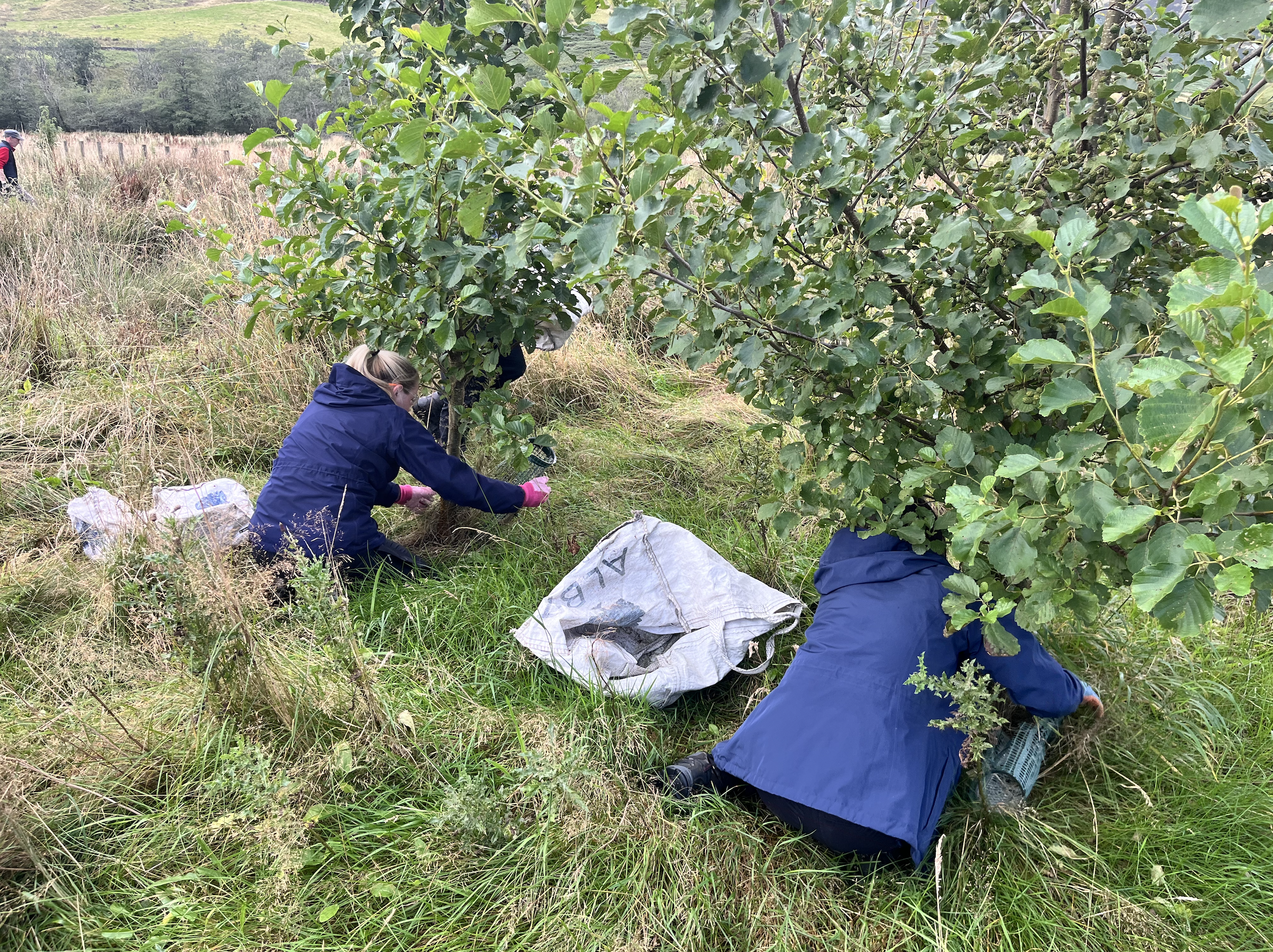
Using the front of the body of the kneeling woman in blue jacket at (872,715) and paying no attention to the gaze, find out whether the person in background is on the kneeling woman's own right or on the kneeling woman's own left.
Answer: on the kneeling woman's own left

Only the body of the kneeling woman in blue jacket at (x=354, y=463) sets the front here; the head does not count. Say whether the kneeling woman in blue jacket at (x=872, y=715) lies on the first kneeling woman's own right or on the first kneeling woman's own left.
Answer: on the first kneeling woman's own right

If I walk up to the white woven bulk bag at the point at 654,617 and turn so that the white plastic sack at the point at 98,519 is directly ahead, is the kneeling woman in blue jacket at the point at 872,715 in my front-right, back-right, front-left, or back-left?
back-left

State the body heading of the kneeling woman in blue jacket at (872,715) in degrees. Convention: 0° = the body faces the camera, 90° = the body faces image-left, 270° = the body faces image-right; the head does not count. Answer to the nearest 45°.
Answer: approximately 225°

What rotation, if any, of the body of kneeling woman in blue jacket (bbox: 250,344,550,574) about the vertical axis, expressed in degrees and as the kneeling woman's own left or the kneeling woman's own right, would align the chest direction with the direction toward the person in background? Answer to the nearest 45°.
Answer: approximately 90° to the kneeling woman's own left

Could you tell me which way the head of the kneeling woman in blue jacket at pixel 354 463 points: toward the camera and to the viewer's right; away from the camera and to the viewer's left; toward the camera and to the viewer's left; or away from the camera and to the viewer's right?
away from the camera and to the viewer's right

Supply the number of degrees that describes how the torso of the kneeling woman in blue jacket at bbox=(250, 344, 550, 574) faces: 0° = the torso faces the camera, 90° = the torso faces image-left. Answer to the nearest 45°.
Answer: approximately 225°
